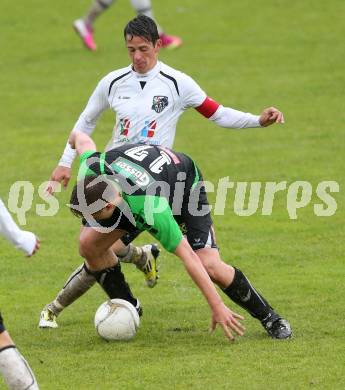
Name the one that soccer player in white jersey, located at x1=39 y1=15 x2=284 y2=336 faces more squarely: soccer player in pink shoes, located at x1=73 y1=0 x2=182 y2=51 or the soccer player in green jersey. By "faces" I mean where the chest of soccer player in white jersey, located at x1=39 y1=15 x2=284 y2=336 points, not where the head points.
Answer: the soccer player in green jersey

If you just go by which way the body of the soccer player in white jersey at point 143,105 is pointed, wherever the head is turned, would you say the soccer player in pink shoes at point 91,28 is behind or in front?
behind

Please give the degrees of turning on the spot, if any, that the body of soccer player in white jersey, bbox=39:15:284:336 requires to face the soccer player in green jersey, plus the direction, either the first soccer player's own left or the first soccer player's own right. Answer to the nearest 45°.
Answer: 0° — they already face them

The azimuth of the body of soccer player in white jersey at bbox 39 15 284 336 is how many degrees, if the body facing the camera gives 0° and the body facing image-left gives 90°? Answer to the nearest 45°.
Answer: approximately 0°
